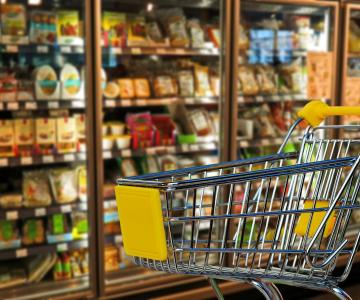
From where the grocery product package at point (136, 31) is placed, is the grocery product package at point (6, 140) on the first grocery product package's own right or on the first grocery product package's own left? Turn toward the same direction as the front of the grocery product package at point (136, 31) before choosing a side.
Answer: on the first grocery product package's own right

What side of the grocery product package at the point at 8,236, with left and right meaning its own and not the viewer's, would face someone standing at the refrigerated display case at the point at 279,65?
left

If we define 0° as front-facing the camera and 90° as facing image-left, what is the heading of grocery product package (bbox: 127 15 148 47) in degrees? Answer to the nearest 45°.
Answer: approximately 0°

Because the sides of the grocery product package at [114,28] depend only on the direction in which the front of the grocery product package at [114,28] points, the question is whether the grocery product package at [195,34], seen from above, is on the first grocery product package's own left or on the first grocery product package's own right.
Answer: on the first grocery product package's own left

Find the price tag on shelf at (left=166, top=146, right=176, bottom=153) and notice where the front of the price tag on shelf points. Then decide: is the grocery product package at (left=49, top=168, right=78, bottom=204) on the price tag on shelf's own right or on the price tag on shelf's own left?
on the price tag on shelf's own right

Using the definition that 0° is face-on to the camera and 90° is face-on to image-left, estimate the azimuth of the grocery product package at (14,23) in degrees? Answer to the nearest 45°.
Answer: approximately 0°
